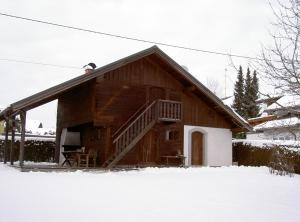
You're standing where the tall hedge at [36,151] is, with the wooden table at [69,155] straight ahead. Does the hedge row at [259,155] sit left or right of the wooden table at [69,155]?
left

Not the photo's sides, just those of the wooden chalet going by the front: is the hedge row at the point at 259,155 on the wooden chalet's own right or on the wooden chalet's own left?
on the wooden chalet's own left

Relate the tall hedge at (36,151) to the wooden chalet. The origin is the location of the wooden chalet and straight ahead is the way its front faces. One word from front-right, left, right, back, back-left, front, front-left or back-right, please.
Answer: back-right

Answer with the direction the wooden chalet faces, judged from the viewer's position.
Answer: facing the viewer
